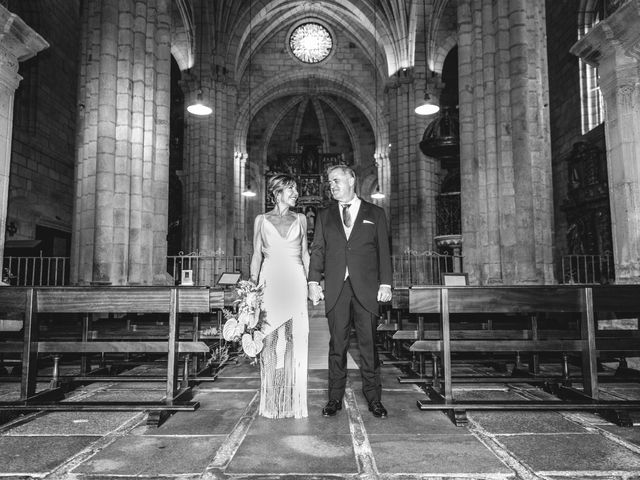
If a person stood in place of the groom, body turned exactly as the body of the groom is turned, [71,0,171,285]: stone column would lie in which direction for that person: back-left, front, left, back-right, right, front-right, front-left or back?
back-right

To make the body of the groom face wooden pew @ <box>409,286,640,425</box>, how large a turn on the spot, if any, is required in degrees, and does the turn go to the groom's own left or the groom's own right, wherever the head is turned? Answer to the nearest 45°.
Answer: approximately 90° to the groom's own left

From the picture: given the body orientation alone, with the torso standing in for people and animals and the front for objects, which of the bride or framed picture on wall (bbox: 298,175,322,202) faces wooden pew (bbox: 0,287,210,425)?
the framed picture on wall

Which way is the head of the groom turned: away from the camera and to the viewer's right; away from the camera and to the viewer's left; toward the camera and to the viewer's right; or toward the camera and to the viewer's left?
toward the camera and to the viewer's left

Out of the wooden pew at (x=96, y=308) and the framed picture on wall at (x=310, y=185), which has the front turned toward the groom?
the framed picture on wall

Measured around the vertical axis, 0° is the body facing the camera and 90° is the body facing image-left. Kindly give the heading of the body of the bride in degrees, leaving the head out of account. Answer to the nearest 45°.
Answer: approximately 0°

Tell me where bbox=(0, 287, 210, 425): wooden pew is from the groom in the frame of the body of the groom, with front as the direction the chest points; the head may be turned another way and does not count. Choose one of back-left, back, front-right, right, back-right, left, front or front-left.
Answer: right

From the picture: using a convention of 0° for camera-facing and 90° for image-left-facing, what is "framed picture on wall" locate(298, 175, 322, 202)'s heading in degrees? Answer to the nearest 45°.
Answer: approximately 0°

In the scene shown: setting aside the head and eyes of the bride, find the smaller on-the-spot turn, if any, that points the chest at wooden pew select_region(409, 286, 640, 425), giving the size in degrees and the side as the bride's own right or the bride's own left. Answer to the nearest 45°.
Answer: approximately 90° to the bride's own left

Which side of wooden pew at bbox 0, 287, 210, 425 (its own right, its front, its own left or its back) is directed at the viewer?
back

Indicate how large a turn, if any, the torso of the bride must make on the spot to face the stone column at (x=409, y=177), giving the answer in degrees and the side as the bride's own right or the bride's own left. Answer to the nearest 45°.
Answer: approximately 180°

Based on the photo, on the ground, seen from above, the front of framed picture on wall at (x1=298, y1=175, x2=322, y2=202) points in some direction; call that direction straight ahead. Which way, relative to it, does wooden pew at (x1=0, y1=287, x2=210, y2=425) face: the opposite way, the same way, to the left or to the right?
the opposite way

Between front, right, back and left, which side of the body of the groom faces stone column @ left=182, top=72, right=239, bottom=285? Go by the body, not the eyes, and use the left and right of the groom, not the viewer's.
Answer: back
